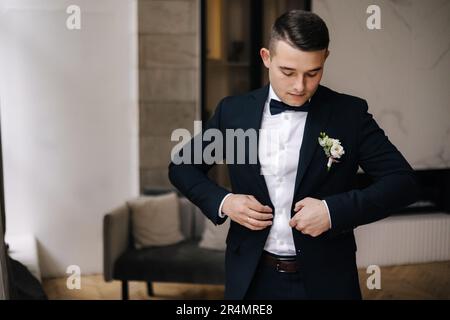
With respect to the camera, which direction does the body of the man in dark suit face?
toward the camera

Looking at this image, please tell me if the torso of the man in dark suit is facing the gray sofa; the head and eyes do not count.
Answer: no
